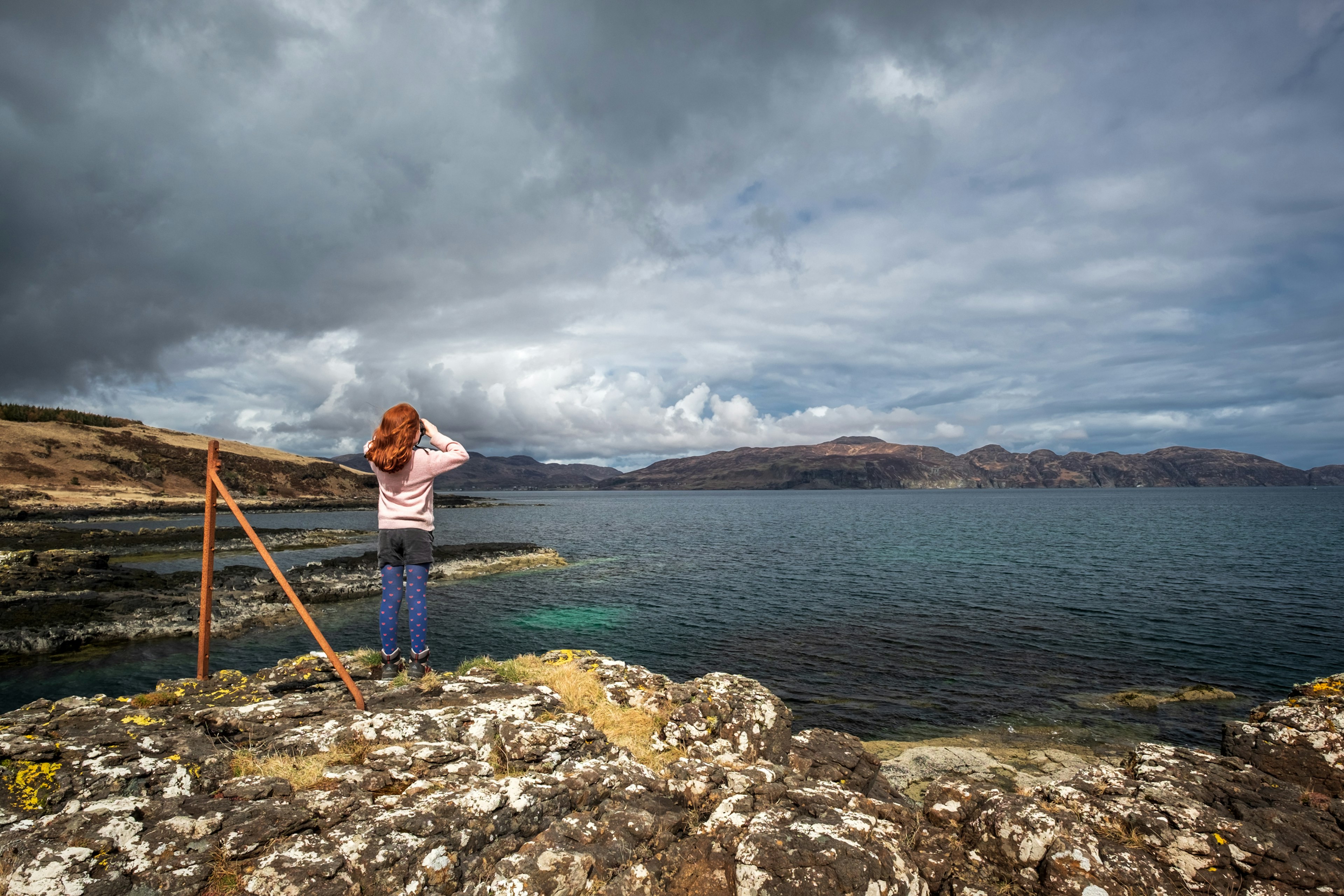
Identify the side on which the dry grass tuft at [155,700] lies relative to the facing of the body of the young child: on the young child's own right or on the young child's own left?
on the young child's own left

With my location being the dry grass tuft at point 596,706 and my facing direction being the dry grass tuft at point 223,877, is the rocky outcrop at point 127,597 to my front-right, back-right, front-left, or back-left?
back-right

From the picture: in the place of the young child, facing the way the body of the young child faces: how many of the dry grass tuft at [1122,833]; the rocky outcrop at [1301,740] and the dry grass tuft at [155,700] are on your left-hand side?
1

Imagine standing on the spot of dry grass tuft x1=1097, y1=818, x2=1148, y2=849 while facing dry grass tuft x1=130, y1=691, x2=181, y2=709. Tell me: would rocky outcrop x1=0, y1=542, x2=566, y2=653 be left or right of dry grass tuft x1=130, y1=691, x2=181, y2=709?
right

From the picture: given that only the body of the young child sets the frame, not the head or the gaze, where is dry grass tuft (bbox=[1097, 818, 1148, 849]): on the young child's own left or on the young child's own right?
on the young child's own right

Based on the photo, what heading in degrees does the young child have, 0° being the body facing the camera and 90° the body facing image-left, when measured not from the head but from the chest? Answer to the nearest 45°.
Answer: approximately 180°

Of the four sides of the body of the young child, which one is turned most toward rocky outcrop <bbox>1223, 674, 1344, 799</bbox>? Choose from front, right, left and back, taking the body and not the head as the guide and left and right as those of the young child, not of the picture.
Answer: right

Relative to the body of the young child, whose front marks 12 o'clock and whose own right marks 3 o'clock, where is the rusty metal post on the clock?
The rusty metal post is roughly at 10 o'clock from the young child.

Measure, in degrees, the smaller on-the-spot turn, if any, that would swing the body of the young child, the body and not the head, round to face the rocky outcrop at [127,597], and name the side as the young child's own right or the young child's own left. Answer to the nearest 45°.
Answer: approximately 45° to the young child's own left

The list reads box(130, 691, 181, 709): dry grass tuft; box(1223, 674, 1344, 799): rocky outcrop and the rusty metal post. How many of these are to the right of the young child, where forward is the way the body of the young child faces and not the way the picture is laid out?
1

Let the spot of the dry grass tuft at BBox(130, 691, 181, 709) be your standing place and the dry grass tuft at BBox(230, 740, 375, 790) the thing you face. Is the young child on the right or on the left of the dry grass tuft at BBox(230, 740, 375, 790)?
left
